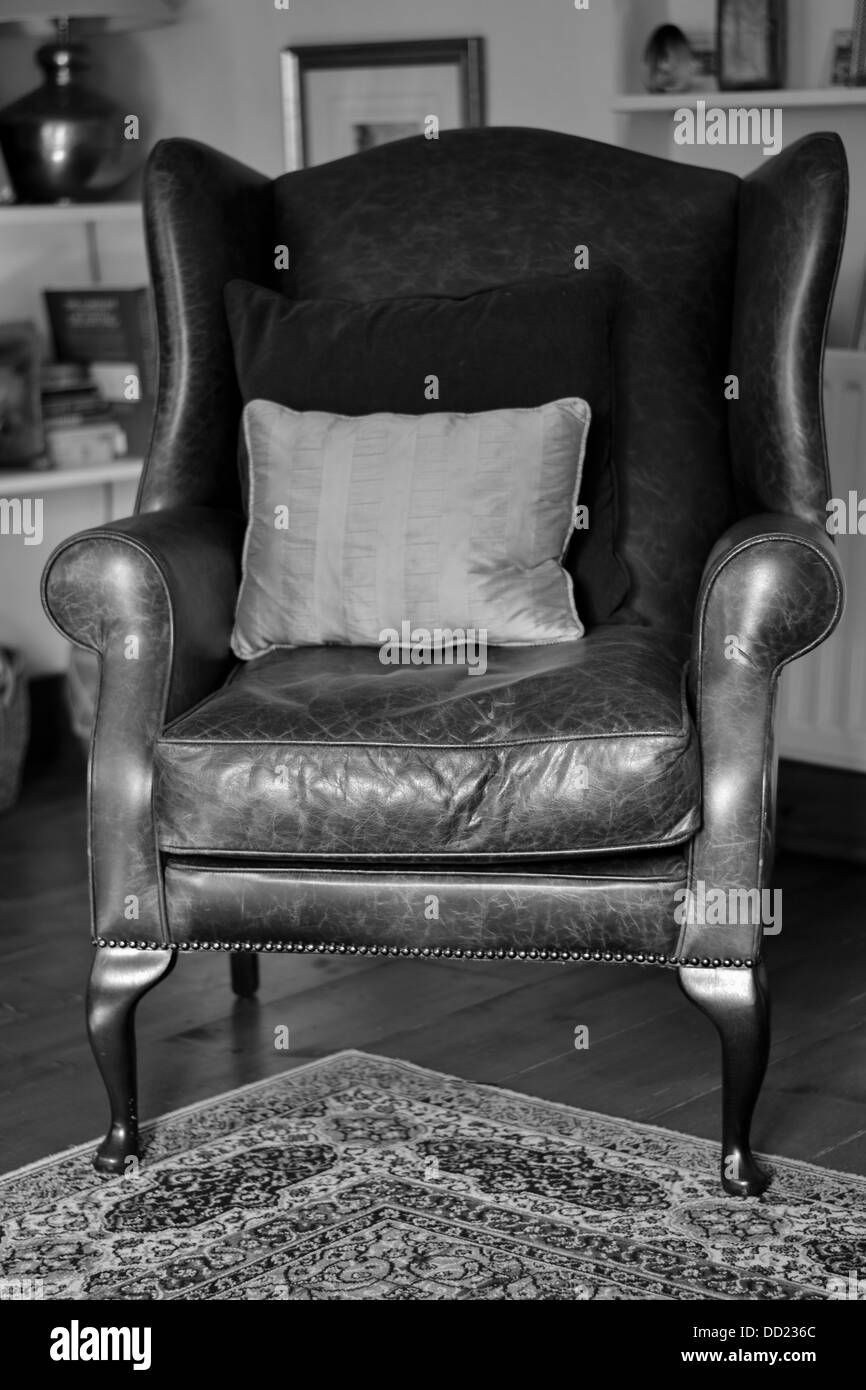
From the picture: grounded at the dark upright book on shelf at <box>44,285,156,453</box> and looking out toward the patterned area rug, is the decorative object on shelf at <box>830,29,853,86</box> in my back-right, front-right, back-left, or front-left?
front-left

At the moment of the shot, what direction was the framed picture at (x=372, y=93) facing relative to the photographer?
facing the viewer

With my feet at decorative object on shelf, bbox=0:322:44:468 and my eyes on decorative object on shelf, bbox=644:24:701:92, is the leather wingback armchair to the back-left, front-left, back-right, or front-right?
front-right

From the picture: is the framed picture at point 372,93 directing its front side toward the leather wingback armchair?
yes

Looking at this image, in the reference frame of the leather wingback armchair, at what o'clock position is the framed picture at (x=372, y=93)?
The framed picture is roughly at 6 o'clock from the leather wingback armchair.

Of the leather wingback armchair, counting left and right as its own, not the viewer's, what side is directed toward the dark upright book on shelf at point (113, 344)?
back

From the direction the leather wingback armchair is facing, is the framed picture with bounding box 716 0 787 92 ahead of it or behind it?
behind

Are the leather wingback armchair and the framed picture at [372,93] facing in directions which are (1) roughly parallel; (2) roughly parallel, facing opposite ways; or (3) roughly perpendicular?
roughly parallel

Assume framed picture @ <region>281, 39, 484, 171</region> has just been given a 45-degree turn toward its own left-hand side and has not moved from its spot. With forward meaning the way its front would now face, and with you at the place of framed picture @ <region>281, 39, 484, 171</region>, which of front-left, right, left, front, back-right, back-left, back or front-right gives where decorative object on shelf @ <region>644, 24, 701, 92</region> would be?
front

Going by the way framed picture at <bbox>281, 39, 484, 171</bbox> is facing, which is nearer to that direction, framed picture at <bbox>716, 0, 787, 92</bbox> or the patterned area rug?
the patterned area rug

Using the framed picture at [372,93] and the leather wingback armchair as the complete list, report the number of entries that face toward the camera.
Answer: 2

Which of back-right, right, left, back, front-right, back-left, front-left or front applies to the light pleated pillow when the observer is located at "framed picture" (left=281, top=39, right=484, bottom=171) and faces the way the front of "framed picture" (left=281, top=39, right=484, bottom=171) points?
front

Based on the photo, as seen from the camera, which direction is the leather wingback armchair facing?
toward the camera
